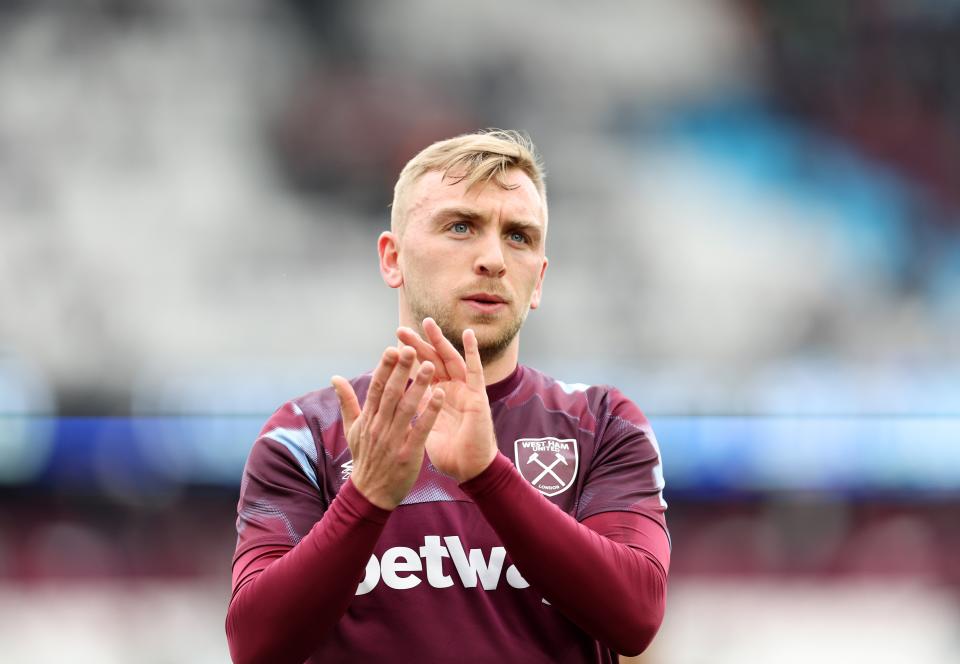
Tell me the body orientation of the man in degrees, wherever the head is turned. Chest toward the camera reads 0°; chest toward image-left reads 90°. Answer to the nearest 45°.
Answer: approximately 0°
